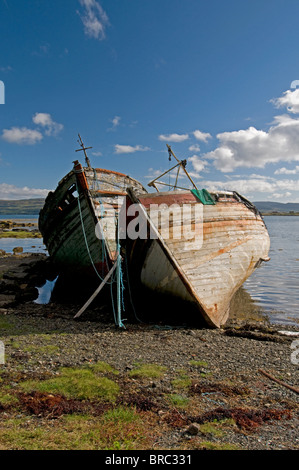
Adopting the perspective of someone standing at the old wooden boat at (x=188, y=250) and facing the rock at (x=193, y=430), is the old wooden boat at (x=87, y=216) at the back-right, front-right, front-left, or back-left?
back-right

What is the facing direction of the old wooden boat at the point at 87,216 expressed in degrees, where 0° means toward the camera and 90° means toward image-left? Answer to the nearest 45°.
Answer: approximately 0°

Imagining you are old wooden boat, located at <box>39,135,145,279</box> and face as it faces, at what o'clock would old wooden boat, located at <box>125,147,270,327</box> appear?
old wooden boat, located at <box>125,147,270,327</box> is roughly at 11 o'clock from old wooden boat, located at <box>39,135,145,279</box>.

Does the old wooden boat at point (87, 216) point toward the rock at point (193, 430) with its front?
yes
